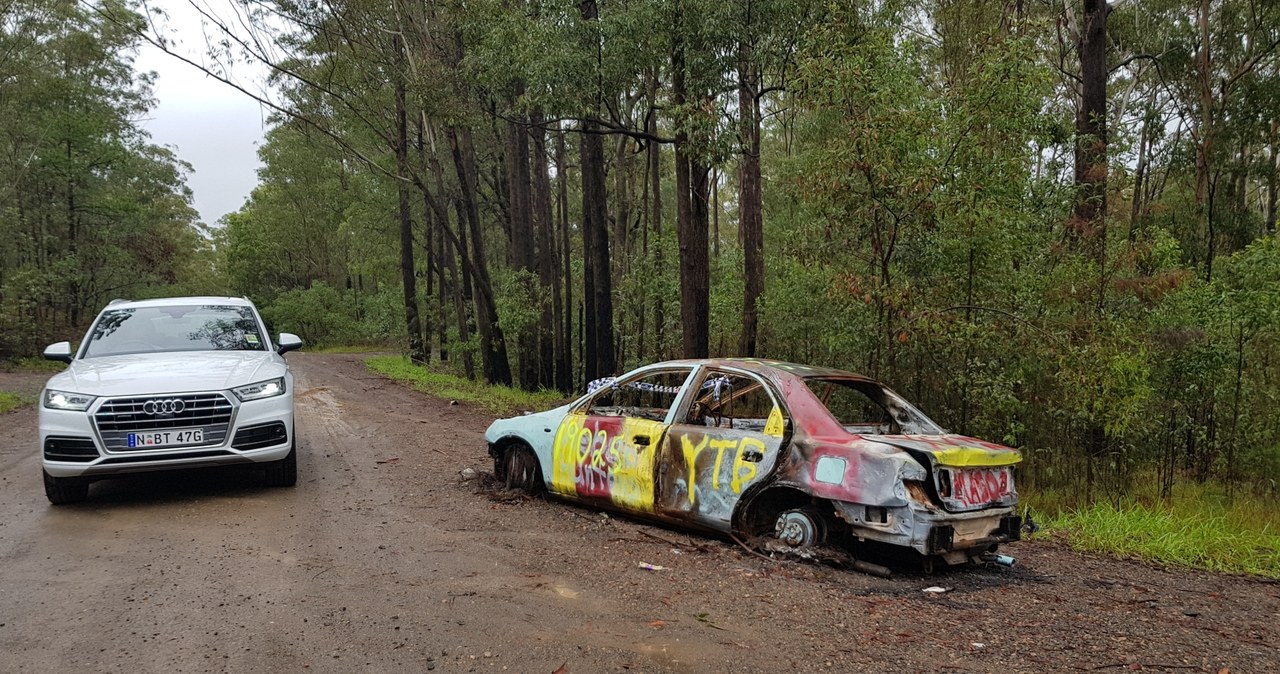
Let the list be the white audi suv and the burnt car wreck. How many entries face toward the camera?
1

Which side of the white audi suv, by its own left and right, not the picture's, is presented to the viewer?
front

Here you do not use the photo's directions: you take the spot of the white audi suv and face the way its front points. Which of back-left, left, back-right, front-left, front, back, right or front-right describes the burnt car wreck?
front-left

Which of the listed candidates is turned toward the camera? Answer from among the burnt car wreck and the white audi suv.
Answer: the white audi suv

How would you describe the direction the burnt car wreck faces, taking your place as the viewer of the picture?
facing away from the viewer and to the left of the viewer

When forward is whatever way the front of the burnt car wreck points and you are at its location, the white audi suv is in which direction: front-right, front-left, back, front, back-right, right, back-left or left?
front-left

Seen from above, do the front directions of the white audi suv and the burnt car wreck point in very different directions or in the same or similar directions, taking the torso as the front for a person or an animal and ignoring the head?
very different directions
